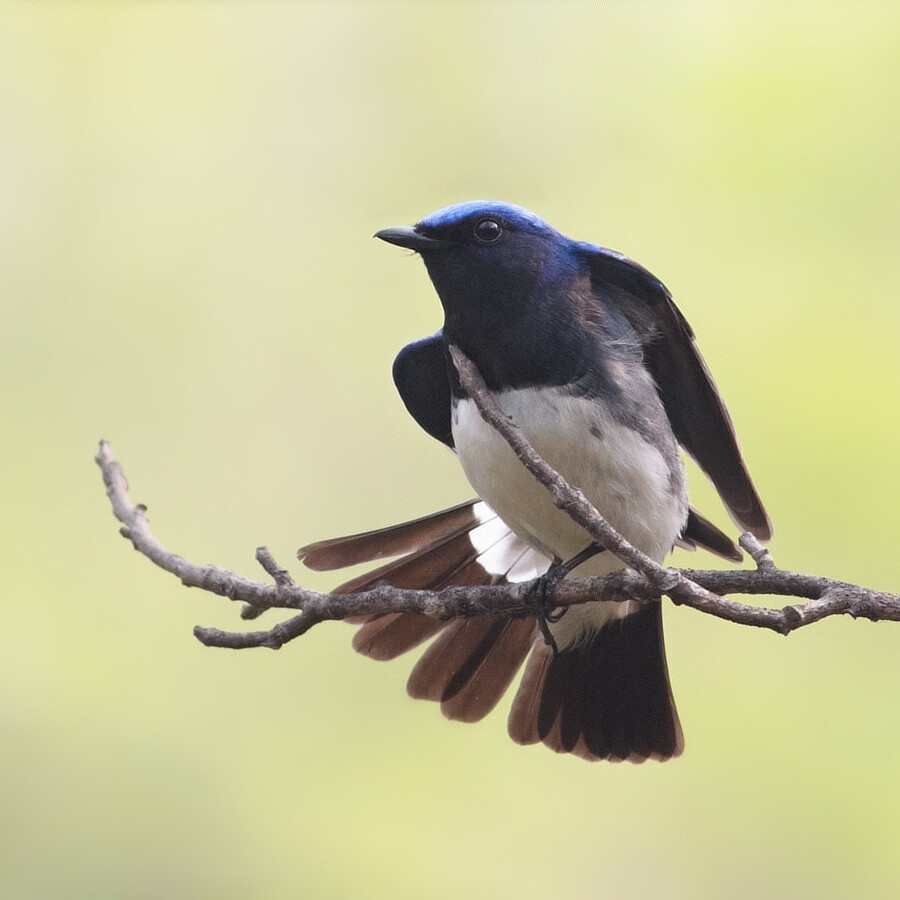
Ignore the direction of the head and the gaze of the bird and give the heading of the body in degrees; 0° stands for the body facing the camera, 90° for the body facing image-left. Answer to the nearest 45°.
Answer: approximately 45°
